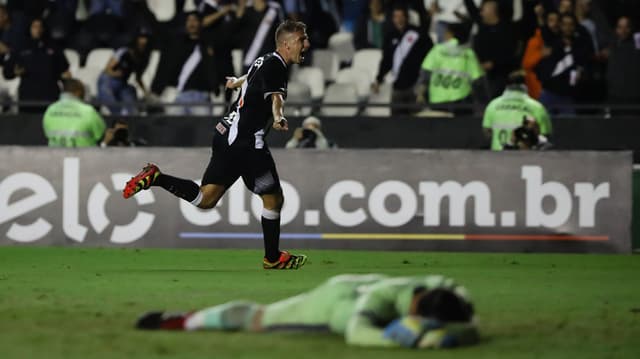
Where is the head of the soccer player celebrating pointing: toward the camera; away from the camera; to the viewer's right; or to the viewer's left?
to the viewer's right

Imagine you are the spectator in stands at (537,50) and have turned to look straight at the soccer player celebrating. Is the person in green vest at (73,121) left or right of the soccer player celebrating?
right

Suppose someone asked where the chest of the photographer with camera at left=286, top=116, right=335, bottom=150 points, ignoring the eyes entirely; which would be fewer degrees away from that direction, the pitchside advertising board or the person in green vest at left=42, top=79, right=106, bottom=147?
the pitchside advertising board

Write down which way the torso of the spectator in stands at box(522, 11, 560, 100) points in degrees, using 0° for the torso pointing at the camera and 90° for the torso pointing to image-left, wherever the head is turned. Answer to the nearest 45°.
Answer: approximately 315°

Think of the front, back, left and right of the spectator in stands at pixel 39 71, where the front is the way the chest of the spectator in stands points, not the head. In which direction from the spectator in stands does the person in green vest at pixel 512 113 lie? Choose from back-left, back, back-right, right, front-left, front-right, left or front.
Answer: front-left

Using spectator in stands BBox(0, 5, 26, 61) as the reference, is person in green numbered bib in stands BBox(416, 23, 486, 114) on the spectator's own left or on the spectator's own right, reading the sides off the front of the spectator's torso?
on the spectator's own left
